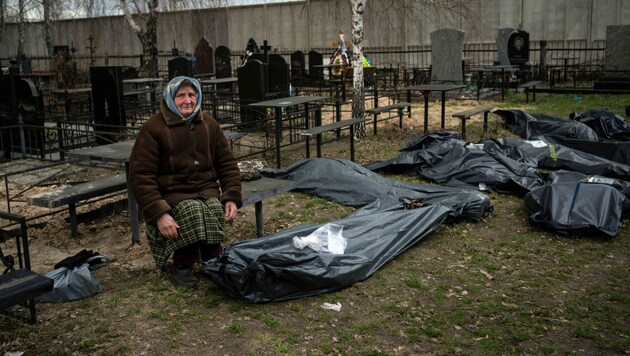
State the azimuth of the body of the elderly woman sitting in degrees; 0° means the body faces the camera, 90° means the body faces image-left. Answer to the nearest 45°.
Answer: approximately 0°

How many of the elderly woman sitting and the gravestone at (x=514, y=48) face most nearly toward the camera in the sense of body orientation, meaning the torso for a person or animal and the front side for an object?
2

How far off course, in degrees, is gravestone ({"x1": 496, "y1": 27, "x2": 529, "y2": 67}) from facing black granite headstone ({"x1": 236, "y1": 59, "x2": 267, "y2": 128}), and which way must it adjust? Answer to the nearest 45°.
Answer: approximately 45° to its right

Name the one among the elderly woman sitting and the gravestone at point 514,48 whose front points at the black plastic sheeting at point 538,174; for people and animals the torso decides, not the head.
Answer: the gravestone

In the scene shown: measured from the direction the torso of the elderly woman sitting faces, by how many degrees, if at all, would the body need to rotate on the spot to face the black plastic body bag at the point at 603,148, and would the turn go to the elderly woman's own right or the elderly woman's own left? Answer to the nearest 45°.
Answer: approximately 135° to the elderly woman's own left

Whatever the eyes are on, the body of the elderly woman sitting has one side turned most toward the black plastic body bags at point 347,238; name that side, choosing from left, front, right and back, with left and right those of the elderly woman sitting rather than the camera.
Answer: left

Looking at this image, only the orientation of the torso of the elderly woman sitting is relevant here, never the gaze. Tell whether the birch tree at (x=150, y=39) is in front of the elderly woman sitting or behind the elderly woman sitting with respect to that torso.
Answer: behind

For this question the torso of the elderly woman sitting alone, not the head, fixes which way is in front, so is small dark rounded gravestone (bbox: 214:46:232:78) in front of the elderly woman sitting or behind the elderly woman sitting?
behind

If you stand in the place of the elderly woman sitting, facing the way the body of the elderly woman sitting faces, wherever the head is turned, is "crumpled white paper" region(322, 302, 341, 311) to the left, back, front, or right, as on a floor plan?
left

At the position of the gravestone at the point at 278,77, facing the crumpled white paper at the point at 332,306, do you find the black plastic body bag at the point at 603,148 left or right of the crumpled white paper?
left

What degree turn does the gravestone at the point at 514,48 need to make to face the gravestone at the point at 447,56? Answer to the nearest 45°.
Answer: approximately 45° to its right

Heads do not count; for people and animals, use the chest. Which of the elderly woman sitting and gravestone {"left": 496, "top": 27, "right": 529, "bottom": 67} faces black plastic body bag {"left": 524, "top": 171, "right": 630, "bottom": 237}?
the gravestone

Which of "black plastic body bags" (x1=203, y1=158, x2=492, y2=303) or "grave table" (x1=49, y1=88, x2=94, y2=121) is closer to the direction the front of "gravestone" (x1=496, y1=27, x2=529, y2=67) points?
the black plastic body bags
